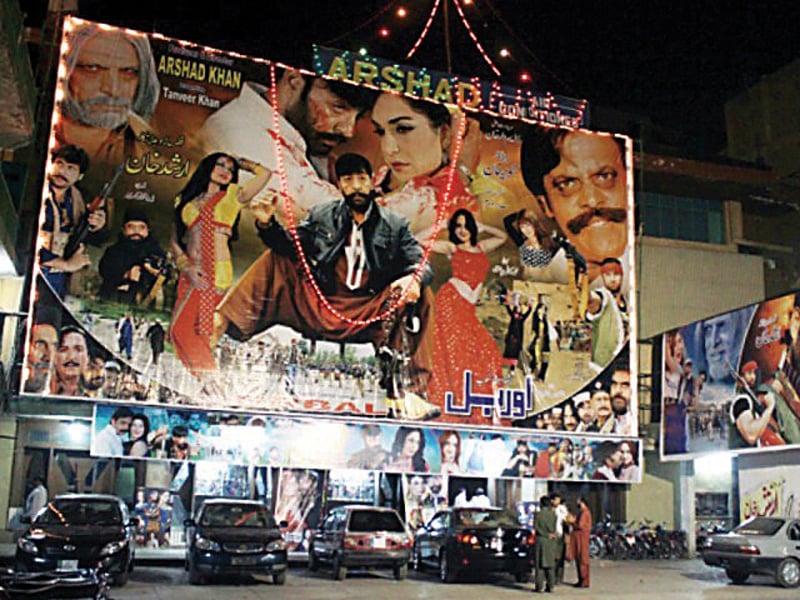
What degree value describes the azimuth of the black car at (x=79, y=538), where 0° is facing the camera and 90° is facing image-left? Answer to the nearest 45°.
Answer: approximately 0°

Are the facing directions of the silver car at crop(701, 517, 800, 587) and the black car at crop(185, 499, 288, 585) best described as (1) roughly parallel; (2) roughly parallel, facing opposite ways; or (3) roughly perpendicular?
roughly perpendicular

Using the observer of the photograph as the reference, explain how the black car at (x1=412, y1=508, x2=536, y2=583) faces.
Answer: facing away from the viewer and to the left of the viewer

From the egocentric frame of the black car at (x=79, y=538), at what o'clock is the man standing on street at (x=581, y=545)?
The man standing on street is roughly at 9 o'clock from the black car.

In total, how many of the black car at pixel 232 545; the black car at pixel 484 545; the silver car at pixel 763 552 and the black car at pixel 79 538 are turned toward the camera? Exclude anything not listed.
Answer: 2

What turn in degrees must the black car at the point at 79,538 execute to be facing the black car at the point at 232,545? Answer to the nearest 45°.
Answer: approximately 90° to its left

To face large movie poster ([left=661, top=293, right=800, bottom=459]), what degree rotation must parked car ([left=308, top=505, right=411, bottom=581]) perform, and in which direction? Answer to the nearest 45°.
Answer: approximately 90° to its right

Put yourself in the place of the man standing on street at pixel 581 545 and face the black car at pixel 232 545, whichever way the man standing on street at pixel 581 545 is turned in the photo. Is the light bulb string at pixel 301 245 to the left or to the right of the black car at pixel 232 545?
right
